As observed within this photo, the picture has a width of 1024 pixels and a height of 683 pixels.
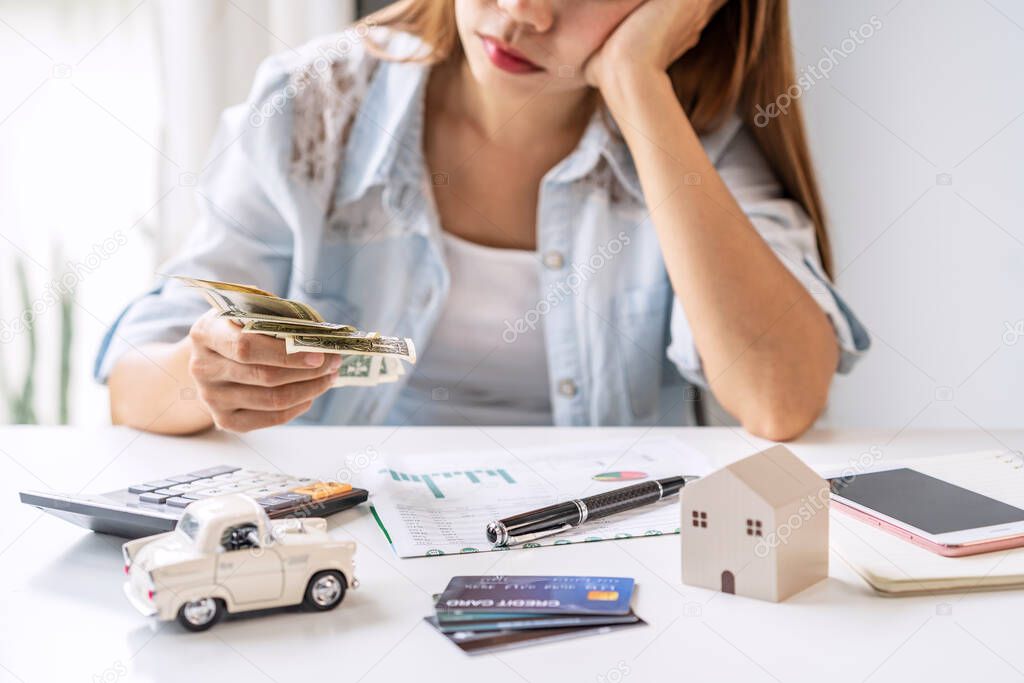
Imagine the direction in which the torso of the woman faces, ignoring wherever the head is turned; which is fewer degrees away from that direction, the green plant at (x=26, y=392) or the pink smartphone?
the pink smartphone

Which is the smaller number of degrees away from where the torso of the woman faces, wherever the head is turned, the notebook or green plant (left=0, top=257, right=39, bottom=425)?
the notebook

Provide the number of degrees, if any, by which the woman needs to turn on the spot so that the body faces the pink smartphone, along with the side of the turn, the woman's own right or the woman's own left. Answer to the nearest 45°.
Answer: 0° — they already face it

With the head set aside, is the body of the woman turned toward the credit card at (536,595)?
yes

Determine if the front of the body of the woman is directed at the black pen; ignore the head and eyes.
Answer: yes

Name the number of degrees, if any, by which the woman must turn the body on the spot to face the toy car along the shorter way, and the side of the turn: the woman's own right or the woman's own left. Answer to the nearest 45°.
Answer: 0° — they already face it

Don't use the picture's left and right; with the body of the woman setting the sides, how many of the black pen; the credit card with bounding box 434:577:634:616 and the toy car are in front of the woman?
3

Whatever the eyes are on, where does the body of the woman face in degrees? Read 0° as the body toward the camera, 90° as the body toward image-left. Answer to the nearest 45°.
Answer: approximately 0°
